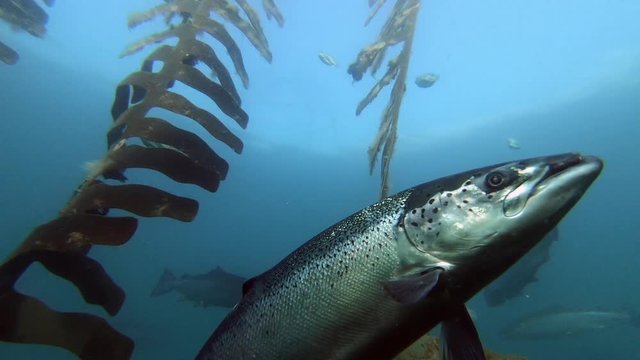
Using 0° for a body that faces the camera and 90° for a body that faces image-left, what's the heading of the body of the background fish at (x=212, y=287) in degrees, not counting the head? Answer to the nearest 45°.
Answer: approximately 270°

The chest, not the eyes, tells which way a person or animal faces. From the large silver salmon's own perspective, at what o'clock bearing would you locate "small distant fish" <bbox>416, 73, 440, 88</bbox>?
The small distant fish is roughly at 9 o'clock from the large silver salmon.

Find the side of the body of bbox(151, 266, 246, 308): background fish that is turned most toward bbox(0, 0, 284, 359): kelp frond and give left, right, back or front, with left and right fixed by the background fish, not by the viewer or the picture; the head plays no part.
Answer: right

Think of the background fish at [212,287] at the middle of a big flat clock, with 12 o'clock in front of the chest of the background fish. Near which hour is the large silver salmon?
The large silver salmon is roughly at 3 o'clock from the background fish.

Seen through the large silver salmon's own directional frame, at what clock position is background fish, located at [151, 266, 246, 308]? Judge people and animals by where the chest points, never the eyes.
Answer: The background fish is roughly at 8 o'clock from the large silver salmon.

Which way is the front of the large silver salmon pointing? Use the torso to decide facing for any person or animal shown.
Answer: to the viewer's right

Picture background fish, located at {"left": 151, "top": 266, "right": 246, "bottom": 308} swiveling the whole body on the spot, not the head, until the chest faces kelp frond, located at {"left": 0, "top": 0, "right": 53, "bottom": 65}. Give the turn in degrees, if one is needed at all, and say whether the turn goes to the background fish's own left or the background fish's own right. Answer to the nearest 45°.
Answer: approximately 135° to the background fish's own right
